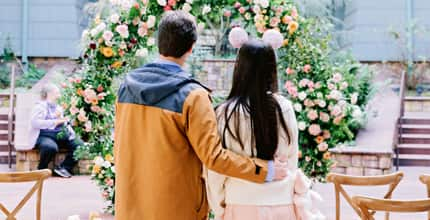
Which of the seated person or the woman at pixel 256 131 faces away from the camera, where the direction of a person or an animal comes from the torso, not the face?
the woman

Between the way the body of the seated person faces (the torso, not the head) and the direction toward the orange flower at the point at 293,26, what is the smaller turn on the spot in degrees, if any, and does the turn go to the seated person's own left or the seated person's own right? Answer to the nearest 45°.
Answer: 0° — they already face it

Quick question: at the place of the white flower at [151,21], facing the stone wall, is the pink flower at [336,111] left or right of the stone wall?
right

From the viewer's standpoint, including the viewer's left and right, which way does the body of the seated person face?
facing the viewer and to the right of the viewer

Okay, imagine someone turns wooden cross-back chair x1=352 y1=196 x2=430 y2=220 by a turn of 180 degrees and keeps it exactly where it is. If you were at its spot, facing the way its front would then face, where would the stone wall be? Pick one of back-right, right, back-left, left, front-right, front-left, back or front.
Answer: back

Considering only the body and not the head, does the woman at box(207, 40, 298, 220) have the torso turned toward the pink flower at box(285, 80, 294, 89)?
yes

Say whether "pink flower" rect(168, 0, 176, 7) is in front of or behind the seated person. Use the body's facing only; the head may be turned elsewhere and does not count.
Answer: in front

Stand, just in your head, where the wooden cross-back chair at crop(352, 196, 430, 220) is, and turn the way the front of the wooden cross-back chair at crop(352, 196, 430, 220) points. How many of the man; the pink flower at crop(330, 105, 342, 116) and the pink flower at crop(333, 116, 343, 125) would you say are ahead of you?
2

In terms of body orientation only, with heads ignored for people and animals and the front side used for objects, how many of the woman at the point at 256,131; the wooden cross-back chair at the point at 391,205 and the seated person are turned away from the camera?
2

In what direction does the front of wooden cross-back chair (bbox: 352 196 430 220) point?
away from the camera

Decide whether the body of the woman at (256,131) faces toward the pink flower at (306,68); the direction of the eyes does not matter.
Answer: yes

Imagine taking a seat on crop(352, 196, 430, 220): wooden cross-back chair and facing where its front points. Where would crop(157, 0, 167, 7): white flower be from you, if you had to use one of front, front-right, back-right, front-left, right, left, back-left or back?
front-left

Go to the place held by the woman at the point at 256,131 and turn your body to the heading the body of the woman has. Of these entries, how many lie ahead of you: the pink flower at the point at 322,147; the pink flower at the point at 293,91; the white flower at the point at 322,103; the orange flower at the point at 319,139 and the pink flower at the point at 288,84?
5

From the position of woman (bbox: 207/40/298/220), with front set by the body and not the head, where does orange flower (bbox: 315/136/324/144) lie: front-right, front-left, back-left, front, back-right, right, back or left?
front

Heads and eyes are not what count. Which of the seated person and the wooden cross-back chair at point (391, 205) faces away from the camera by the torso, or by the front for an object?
the wooden cross-back chair

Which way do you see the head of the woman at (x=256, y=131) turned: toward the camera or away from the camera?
away from the camera

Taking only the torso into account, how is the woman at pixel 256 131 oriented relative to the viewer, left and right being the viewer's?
facing away from the viewer
